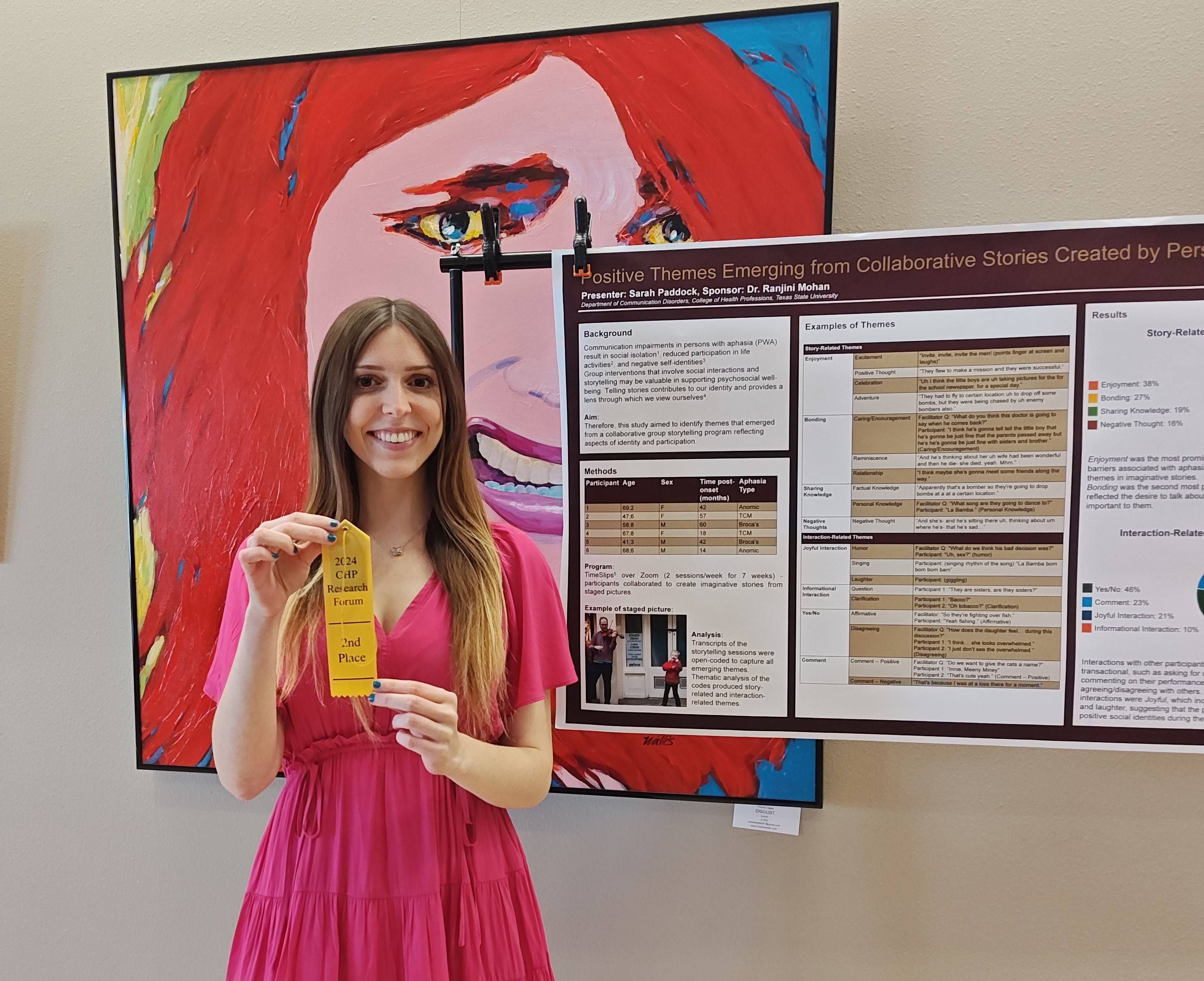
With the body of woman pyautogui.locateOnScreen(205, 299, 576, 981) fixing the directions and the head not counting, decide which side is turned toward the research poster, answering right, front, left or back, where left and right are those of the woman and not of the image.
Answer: left

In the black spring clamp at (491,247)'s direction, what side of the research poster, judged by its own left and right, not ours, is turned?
right

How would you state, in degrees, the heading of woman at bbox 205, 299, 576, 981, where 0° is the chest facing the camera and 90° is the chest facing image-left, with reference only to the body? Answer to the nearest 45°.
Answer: approximately 0°

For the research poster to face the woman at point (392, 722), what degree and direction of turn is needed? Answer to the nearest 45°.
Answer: approximately 45° to its right

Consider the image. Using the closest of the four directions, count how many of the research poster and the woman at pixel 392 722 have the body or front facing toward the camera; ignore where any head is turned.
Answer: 2
